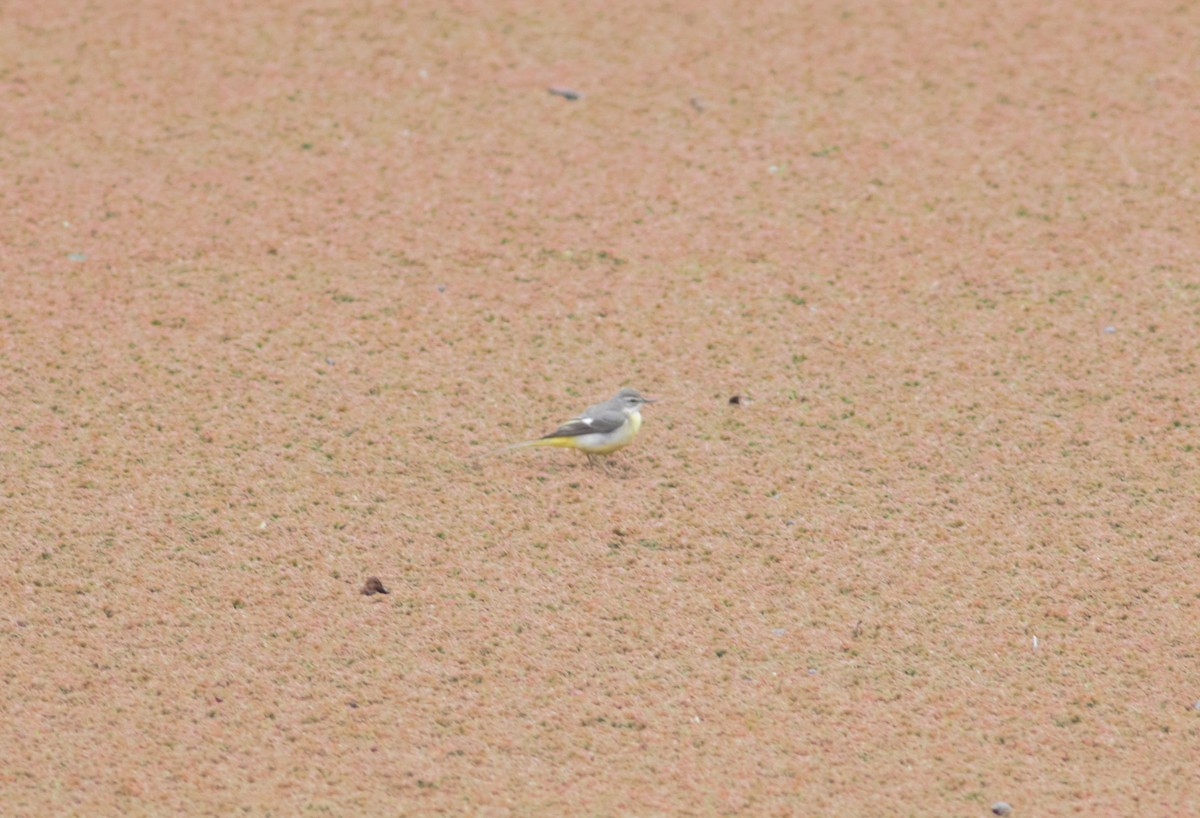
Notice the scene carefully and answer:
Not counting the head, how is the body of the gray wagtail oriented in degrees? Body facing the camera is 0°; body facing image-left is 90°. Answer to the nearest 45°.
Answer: approximately 270°

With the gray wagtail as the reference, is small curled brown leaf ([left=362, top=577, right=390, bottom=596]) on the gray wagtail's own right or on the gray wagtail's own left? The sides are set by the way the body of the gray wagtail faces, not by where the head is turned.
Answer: on the gray wagtail's own right
